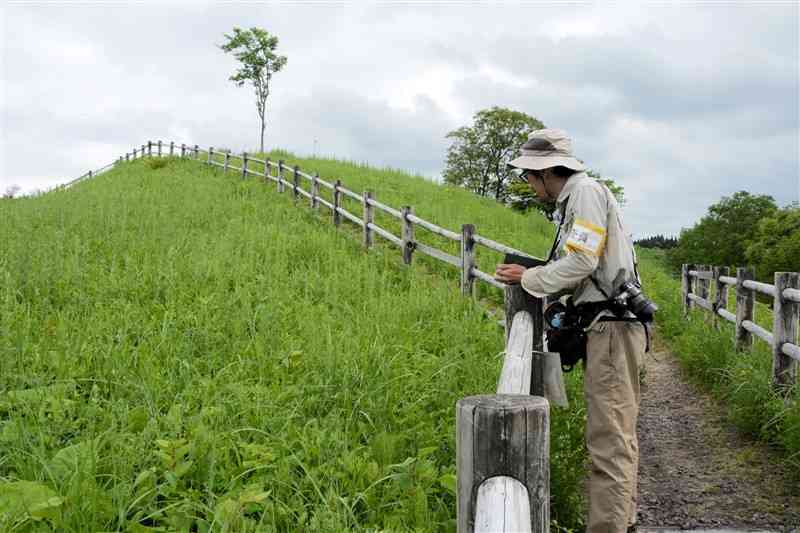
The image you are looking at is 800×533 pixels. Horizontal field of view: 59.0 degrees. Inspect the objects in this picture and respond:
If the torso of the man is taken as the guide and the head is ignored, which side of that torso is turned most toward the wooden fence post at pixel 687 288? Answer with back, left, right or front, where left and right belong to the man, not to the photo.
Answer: right

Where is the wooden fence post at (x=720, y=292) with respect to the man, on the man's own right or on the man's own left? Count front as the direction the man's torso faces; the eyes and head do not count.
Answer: on the man's own right

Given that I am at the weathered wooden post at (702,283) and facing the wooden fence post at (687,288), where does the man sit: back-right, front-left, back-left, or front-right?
back-left

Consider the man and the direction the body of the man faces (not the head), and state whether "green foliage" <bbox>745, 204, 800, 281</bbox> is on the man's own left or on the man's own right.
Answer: on the man's own right

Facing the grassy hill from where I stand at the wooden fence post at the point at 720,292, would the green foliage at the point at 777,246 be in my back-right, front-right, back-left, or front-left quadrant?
back-right

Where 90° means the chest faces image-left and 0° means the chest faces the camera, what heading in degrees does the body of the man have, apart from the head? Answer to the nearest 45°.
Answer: approximately 90°

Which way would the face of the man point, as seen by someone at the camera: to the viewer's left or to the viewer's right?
to the viewer's left

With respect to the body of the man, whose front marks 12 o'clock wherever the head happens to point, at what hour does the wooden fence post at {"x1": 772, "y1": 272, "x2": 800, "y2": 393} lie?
The wooden fence post is roughly at 4 o'clock from the man.
